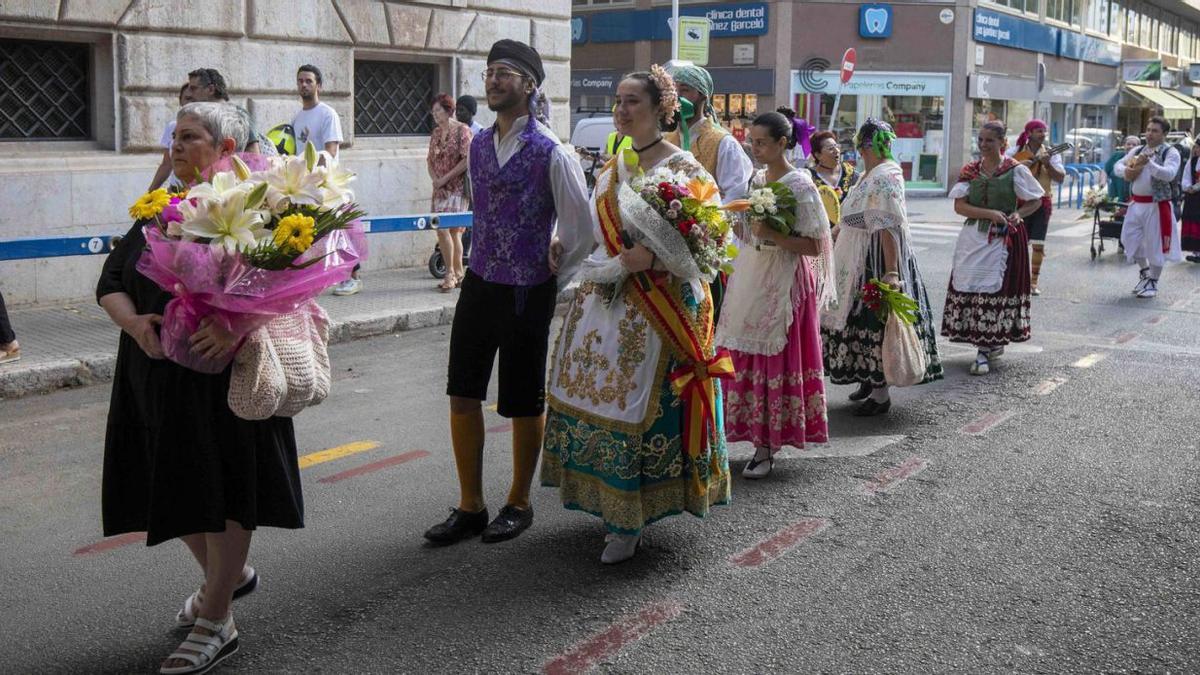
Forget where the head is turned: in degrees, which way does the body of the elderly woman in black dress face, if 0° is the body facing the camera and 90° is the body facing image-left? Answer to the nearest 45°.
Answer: approximately 45°

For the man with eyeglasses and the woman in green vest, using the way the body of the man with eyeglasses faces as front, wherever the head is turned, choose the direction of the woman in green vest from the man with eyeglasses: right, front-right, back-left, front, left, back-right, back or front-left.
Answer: back

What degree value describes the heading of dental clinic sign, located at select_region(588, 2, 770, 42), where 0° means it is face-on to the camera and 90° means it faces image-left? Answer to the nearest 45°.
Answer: approximately 0°

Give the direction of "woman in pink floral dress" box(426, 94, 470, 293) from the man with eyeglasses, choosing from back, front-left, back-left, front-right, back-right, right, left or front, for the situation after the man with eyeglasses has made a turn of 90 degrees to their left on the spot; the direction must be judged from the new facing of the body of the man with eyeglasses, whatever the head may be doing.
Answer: back-left

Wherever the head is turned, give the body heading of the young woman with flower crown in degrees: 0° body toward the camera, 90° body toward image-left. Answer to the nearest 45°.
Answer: approximately 45°

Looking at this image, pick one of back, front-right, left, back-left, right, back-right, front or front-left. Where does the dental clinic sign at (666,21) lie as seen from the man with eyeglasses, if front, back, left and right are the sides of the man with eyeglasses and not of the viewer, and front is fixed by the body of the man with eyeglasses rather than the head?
back-right

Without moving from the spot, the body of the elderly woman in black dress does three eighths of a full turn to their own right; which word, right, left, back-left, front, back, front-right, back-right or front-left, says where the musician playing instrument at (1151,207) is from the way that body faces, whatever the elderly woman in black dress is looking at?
front-right
